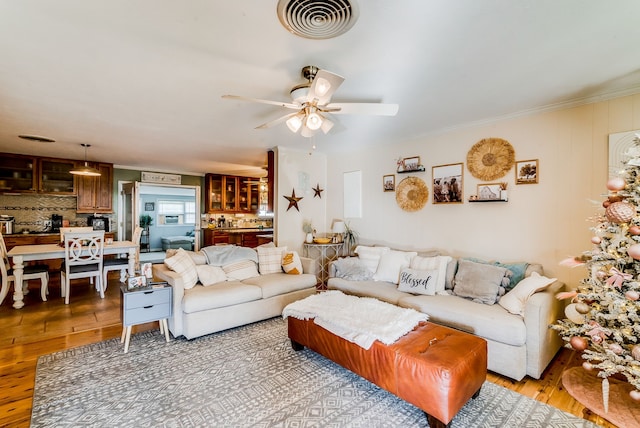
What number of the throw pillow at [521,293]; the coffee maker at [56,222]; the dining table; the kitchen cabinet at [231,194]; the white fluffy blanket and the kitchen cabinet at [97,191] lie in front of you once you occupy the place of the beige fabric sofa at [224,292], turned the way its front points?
2

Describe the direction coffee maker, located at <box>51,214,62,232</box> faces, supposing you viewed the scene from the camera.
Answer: facing the viewer

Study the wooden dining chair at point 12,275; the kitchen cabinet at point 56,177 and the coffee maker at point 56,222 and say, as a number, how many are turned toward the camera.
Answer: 2

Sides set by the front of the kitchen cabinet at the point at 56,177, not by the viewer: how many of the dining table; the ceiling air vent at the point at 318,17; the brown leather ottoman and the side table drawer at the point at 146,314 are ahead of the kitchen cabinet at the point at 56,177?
4

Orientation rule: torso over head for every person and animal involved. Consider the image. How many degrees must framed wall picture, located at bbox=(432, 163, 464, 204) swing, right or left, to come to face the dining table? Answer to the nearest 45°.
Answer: approximately 45° to its right

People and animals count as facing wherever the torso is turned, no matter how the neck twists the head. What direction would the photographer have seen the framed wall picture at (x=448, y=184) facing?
facing the viewer and to the left of the viewer

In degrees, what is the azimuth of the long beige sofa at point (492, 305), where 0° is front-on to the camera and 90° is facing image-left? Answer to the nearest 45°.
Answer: approximately 45°

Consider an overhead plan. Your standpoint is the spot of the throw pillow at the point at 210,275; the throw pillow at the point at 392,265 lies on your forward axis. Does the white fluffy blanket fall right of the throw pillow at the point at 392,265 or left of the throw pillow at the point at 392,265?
right

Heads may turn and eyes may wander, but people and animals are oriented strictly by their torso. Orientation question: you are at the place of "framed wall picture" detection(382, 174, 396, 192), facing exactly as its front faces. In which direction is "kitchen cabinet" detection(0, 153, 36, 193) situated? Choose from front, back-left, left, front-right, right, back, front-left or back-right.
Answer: front-right

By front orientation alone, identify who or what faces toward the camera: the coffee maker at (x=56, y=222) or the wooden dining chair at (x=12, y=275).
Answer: the coffee maker

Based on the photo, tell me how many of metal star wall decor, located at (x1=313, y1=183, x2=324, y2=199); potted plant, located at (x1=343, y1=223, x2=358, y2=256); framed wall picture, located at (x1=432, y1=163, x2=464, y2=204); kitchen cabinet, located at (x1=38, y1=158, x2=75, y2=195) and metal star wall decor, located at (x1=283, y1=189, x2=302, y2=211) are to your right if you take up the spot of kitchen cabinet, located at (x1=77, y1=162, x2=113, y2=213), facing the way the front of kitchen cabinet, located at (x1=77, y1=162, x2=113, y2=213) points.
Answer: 1

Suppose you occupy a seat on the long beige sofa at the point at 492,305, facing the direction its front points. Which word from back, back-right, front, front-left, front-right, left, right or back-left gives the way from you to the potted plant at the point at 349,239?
right

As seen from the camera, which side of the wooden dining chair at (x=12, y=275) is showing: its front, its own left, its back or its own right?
right

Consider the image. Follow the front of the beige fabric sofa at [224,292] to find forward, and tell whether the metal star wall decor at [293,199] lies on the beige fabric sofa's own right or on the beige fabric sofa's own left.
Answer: on the beige fabric sofa's own left

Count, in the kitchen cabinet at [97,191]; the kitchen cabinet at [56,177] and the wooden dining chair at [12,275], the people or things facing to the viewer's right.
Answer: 1

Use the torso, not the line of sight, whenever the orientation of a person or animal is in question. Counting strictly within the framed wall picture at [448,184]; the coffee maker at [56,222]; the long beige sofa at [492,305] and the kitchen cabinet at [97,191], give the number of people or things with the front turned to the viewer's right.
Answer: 0

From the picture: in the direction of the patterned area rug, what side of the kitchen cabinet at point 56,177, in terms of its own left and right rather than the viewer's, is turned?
front

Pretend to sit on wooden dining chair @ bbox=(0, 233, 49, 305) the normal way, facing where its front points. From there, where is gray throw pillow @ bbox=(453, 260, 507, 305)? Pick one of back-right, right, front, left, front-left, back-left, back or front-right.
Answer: front-right
